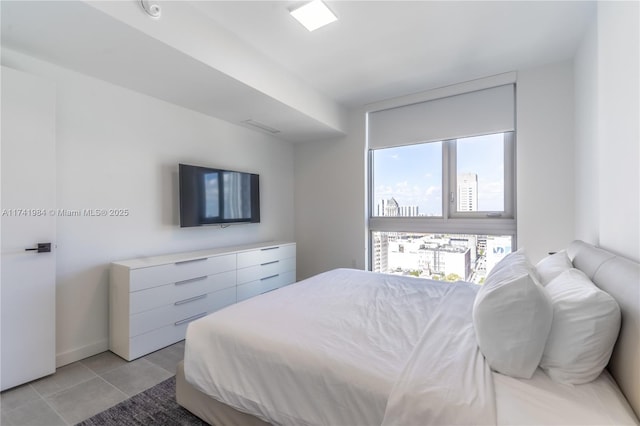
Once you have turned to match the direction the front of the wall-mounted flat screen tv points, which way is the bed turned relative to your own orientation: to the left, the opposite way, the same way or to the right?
the opposite way

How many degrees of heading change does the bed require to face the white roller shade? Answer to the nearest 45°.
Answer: approximately 90° to its right

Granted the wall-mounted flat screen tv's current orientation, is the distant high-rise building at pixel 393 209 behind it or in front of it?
in front

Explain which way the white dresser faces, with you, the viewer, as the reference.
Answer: facing the viewer and to the right of the viewer

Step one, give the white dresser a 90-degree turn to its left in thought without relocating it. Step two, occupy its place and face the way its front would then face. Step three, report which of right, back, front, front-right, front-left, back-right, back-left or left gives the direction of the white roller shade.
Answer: front-right

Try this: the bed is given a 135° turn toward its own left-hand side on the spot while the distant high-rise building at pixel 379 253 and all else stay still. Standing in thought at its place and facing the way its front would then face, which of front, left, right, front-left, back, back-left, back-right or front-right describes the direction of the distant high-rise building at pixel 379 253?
back-left

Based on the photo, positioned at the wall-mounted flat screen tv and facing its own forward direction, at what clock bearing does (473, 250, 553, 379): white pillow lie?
The white pillow is roughly at 1 o'clock from the wall-mounted flat screen tv.

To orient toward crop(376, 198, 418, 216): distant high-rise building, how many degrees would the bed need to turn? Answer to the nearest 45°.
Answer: approximately 90° to its right

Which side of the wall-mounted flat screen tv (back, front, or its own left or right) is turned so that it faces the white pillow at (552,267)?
front

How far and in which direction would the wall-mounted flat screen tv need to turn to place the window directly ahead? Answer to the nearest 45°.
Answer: approximately 45° to its left

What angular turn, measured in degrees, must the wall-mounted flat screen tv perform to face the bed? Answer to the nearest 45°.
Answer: approximately 45° to its right

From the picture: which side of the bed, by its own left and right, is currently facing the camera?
left

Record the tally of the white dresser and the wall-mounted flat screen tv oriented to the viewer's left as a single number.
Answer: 0

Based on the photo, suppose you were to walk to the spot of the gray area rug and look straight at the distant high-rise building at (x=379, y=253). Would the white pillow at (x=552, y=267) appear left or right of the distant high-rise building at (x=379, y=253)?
right

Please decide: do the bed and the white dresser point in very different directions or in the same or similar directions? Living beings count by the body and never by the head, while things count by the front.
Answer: very different directions
